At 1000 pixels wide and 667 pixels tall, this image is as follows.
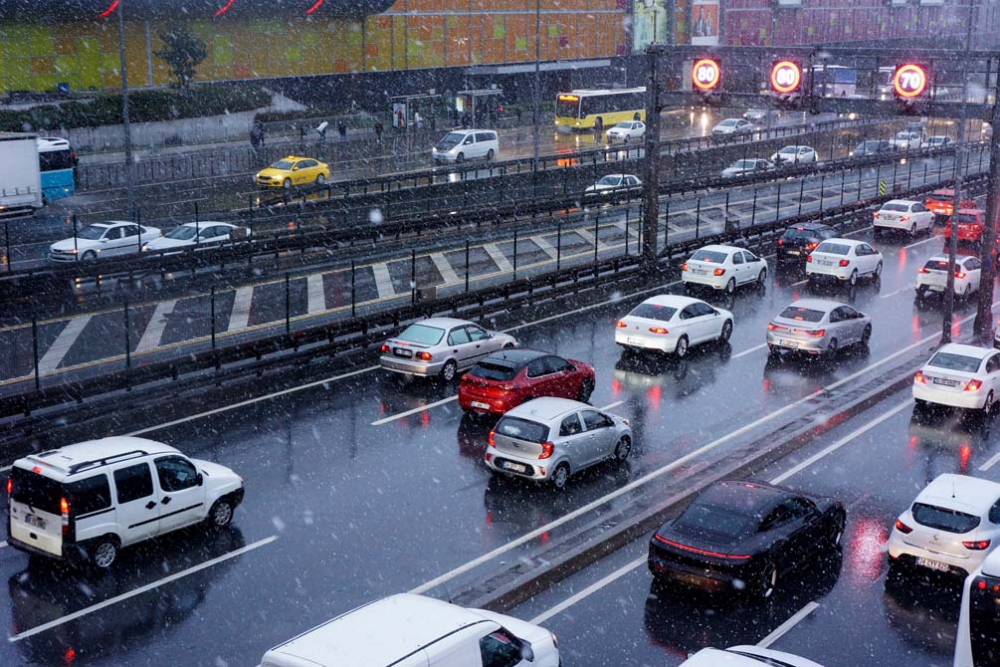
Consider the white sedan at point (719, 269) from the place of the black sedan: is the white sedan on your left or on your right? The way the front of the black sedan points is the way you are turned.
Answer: on your left

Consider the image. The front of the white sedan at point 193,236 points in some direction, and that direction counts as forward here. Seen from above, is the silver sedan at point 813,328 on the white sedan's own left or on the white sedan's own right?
on the white sedan's own left

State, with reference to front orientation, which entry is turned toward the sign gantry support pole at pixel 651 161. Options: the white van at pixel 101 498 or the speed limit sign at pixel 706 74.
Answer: the white van

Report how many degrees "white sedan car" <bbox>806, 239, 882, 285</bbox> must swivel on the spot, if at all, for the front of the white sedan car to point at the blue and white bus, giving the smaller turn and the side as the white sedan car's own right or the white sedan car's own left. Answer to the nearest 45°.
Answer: approximately 135° to the white sedan car's own left

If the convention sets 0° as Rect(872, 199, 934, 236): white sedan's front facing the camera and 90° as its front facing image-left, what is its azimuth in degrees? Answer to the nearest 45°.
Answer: approximately 225°

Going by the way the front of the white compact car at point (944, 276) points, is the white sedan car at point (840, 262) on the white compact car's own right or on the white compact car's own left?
on the white compact car's own left

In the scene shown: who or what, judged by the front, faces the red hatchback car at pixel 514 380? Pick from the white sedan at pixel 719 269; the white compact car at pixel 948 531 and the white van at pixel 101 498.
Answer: the white van

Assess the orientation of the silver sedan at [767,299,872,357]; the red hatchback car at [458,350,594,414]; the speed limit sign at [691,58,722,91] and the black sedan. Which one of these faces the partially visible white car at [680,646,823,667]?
the speed limit sign

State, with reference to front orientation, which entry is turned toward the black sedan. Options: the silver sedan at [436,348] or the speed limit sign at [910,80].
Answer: the speed limit sign

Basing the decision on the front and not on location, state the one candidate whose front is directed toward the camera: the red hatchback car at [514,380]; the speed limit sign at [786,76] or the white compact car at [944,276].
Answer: the speed limit sign

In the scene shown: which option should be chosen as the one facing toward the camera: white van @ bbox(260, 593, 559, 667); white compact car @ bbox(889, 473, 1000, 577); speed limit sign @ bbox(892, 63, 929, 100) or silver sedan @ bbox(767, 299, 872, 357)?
the speed limit sign

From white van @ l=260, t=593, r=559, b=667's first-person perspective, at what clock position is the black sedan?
The black sedan is roughly at 12 o'clock from the white van.

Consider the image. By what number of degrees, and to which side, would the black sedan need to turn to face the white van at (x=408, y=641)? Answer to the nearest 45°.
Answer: approximately 180°

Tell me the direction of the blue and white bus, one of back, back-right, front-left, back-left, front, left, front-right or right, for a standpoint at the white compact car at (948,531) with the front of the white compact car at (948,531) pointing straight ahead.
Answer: left

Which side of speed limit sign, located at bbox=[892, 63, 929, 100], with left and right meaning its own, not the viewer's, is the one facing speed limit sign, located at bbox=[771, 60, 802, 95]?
right
